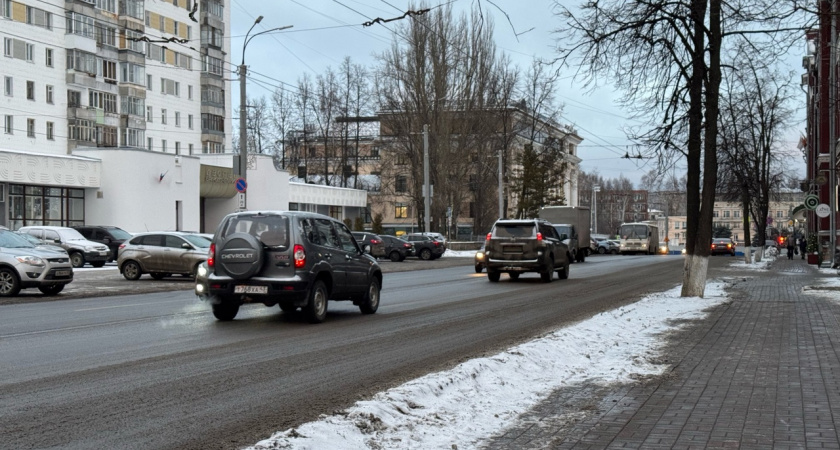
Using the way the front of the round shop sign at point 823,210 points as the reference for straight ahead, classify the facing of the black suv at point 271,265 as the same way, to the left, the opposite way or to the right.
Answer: the opposite way

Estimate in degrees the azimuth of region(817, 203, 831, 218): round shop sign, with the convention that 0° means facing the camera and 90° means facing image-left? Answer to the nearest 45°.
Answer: approximately 0°

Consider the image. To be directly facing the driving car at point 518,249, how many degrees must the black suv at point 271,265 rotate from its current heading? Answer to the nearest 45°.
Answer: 0° — it already faces it

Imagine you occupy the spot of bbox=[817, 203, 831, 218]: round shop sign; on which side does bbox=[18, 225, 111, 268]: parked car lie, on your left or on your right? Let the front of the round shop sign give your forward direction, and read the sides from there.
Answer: on your right

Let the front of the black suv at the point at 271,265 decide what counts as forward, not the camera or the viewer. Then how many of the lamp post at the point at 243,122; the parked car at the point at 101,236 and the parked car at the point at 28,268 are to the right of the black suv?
0

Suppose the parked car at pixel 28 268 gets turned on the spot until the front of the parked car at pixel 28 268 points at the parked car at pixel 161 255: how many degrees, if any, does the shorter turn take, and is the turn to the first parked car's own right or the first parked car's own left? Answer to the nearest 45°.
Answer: approximately 90° to the first parked car's own left

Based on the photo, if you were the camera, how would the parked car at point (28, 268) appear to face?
facing the viewer and to the right of the viewer

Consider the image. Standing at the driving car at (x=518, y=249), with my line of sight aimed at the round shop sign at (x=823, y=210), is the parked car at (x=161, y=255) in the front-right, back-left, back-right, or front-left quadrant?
back-left

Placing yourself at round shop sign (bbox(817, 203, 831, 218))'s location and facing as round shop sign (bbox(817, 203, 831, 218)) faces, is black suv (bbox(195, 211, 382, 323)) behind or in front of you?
in front

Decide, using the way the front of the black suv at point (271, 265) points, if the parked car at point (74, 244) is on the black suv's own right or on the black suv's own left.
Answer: on the black suv's own left

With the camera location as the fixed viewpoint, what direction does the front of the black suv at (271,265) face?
facing away from the viewer and to the right of the viewer

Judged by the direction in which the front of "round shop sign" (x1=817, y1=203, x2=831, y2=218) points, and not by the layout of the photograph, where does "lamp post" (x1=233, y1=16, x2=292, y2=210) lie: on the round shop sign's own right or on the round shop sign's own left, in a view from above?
on the round shop sign's own right
